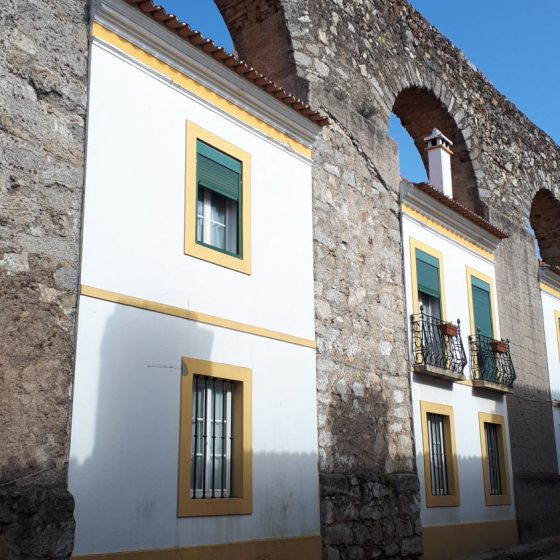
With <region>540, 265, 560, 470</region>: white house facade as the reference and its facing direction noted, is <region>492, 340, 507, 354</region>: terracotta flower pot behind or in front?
in front
